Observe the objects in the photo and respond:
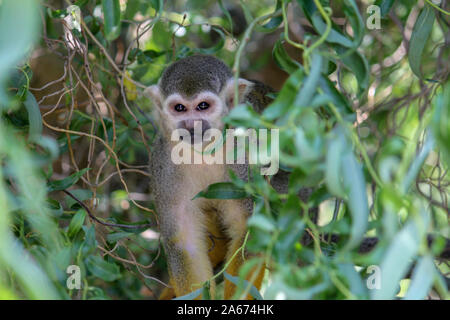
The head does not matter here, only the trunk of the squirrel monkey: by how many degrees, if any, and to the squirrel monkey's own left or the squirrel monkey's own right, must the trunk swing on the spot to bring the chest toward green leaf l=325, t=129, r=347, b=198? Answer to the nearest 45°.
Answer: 0° — it already faces it

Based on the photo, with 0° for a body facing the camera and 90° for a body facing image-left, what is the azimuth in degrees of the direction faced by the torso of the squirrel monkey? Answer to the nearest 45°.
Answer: approximately 0°

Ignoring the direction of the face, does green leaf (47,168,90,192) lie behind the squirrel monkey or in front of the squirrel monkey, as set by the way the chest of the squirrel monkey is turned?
in front
